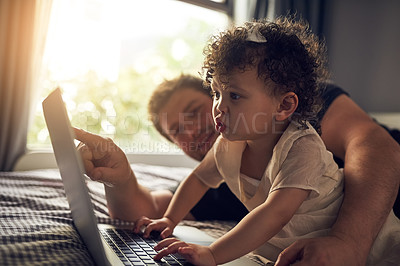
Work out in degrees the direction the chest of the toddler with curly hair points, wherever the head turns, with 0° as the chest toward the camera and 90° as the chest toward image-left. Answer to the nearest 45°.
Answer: approximately 45°

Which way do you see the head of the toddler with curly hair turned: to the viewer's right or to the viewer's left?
to the viewer's left

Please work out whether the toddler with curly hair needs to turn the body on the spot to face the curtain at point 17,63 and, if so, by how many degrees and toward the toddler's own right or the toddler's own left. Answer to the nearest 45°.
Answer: approximately 90° to the toddler's own right
